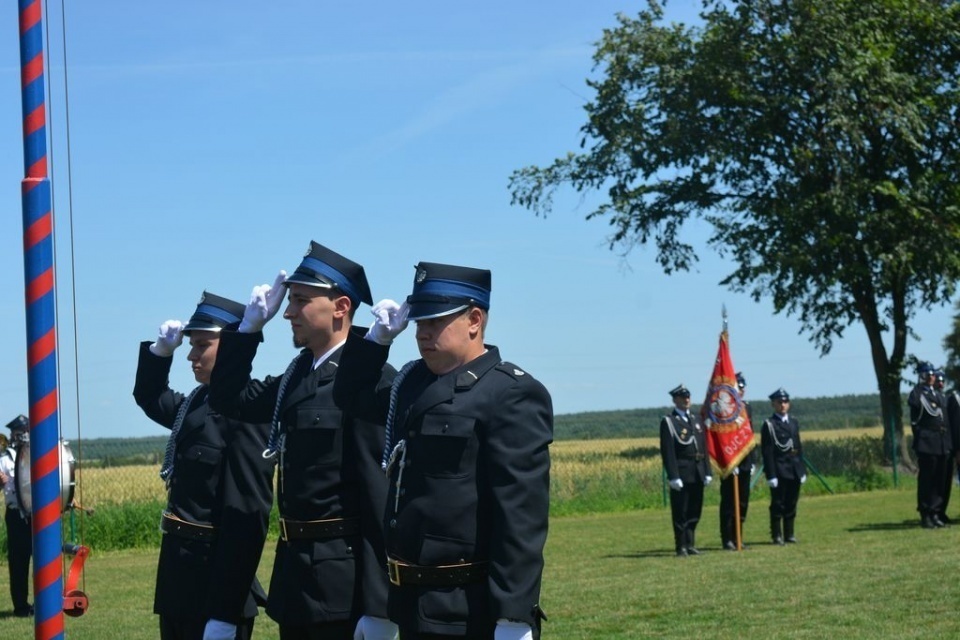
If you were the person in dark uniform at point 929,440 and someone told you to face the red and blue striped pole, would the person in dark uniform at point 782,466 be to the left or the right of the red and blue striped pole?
right

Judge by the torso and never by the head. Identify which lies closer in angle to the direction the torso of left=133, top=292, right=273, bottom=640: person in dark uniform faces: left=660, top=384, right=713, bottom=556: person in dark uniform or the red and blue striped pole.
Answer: the red and blue striped pole

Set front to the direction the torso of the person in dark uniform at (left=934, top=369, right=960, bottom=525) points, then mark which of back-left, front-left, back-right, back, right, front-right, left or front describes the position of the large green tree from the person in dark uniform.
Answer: back-right

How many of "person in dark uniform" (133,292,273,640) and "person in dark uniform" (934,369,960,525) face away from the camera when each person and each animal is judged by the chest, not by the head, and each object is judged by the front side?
0

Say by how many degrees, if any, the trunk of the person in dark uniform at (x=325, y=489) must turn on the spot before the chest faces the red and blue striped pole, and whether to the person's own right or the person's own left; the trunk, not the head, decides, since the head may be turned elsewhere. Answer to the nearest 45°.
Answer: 0° — they already face it

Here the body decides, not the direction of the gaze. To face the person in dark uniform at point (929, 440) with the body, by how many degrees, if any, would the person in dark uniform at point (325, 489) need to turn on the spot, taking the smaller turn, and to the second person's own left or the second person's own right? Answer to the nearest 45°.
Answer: approximately 180°
